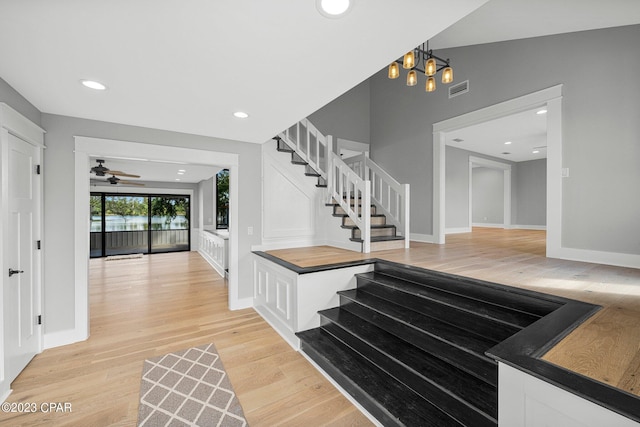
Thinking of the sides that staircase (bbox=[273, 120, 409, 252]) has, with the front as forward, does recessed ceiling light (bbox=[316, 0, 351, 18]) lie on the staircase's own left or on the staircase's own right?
on the staircase's own right

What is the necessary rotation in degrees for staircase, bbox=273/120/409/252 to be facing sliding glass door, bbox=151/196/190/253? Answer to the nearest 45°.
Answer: approximately 180°

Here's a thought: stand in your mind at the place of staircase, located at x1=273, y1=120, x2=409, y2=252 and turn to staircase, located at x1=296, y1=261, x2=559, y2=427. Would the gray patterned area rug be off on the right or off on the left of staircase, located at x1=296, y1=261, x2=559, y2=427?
right

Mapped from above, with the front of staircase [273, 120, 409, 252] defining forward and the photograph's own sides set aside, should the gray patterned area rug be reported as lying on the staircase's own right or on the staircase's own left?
on the staircase's own right

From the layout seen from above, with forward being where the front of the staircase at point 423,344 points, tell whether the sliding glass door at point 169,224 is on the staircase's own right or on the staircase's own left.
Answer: on the staircase's own right

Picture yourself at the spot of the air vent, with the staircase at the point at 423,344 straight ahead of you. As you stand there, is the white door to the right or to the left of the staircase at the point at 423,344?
right

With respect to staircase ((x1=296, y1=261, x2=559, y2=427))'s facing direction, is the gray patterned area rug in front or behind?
in front

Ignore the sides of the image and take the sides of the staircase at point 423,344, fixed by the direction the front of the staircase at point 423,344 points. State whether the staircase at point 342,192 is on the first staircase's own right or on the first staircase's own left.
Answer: on the first staircase's own right

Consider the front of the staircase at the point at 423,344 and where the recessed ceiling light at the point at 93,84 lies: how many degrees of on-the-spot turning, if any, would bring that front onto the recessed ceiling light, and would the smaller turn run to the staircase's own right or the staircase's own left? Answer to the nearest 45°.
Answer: approximately 45° to the staircase's own right

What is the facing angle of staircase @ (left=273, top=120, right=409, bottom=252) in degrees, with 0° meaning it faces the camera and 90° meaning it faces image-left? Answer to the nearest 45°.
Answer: approximately 315°

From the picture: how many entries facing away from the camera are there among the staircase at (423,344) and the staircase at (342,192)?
0

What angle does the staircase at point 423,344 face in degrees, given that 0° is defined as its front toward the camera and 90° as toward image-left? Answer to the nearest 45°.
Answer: approximately 45°

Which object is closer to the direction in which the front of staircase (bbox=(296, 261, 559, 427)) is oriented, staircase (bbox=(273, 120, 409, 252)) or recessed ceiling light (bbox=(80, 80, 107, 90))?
the recessed ceiling light

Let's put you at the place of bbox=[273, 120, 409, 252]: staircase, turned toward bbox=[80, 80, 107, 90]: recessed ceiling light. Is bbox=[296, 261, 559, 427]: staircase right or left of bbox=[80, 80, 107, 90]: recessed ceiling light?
left

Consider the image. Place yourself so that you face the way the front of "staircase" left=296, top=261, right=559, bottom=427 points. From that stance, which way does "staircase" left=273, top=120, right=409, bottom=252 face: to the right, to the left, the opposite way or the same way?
to the left
